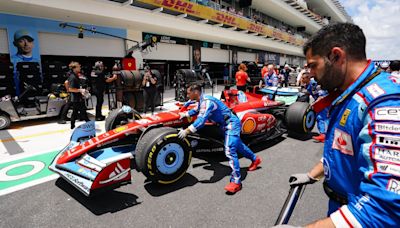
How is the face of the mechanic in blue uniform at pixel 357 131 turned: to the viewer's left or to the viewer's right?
to the viewer's left

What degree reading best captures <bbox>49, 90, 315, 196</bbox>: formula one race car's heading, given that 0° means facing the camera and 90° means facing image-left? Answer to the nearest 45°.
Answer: approximately 45°

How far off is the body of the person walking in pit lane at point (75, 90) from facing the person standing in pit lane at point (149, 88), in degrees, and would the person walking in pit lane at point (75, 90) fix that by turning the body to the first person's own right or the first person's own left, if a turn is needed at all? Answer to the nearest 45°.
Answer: approximately 45° to the first person's own left

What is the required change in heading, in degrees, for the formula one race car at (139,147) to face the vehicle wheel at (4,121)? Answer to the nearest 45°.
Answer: approximately 90° to its right

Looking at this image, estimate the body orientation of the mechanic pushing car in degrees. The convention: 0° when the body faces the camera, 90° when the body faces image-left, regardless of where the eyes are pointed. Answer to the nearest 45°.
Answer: approximately 90°

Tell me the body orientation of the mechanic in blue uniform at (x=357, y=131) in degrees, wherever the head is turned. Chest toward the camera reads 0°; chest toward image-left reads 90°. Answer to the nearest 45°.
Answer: approximately 90°

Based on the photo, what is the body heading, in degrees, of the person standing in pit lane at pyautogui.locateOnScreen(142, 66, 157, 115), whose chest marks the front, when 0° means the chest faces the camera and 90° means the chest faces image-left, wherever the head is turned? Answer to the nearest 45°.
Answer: approximately 0°
